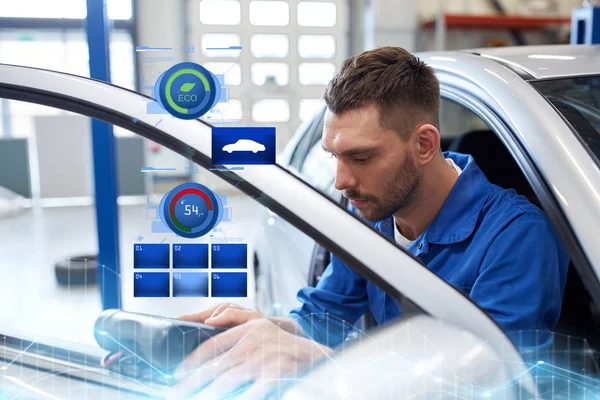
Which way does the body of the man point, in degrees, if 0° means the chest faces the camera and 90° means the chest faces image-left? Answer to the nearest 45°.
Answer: approximately 45°

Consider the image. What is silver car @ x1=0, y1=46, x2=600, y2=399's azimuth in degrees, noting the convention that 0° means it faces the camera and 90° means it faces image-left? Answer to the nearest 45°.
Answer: approximately 315°
